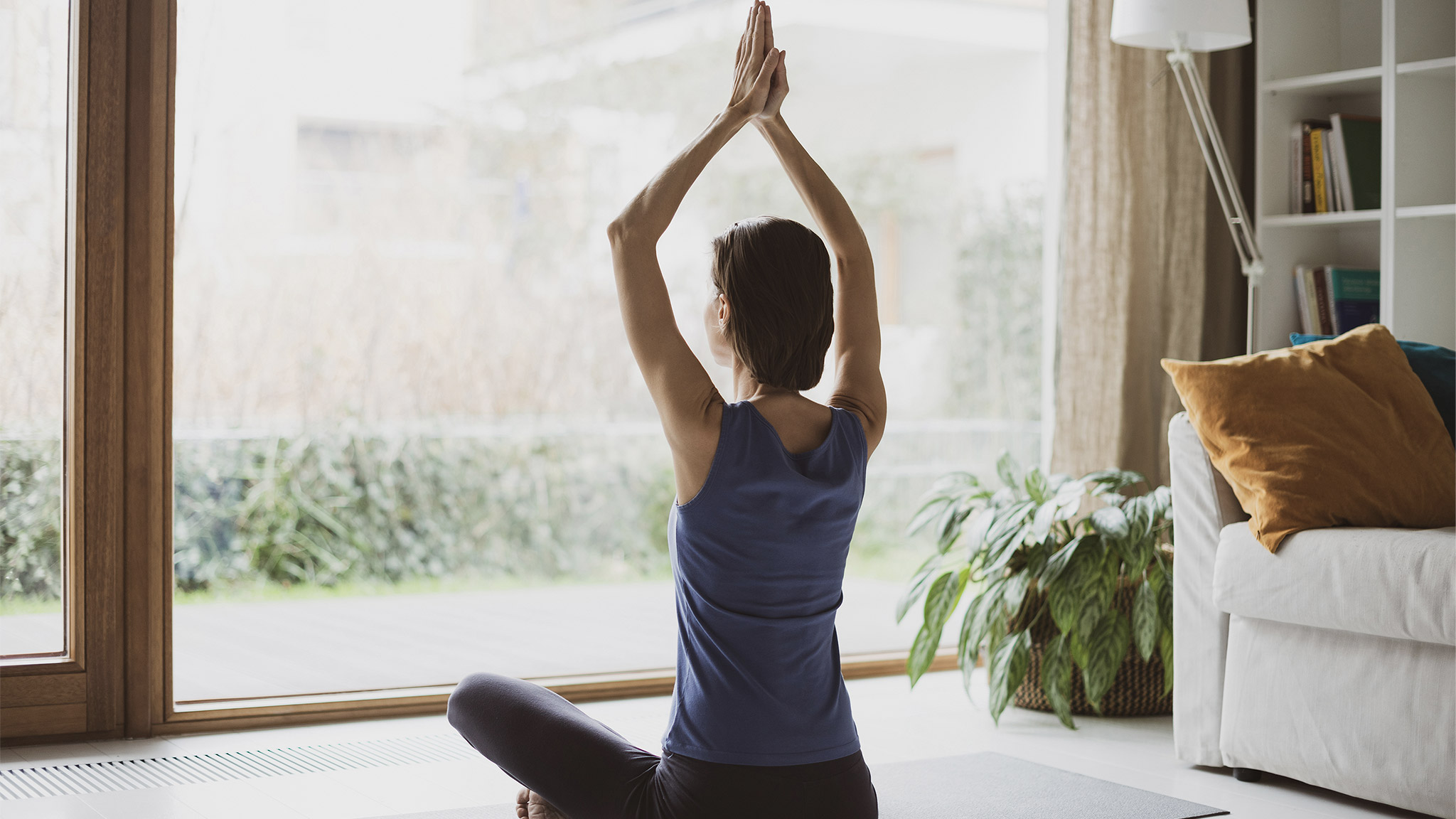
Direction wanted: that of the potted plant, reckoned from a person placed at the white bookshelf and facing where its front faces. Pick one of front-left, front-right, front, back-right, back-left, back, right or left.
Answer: front

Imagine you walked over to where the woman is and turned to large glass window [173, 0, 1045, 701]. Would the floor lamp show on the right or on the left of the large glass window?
right

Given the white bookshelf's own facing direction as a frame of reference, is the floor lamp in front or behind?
in front

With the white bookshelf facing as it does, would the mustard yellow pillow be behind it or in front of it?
in front

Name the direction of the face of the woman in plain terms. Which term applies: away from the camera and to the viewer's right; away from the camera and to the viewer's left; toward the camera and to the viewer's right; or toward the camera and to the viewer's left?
away from the camera and to the viewer's left

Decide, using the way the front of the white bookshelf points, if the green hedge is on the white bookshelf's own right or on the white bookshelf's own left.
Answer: on the white bookshelf's own right

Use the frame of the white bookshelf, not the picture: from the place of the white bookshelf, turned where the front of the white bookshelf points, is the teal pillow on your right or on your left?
on your left

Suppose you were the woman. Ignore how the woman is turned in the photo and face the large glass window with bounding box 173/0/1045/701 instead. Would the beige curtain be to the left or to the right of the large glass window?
right

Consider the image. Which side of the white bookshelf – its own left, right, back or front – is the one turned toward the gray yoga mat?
front

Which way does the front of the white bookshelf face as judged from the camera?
facing the viewer and to the left of the viewer

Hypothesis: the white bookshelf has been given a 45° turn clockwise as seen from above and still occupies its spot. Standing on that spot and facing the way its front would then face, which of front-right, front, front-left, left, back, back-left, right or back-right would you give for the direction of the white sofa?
left

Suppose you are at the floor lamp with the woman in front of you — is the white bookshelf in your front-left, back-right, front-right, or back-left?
back-left
